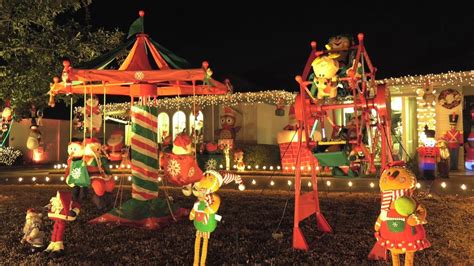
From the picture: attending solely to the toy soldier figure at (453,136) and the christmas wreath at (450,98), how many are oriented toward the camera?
2

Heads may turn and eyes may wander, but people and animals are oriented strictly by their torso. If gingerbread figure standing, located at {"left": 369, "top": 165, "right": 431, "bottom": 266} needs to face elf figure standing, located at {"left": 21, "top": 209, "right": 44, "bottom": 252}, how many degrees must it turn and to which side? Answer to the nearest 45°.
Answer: approximately 90° to its right

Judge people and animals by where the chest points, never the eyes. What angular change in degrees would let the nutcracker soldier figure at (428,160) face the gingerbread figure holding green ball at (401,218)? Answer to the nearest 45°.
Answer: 0° — it already faces it

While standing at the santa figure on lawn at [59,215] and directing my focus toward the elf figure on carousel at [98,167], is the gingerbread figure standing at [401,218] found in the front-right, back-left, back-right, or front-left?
back-right

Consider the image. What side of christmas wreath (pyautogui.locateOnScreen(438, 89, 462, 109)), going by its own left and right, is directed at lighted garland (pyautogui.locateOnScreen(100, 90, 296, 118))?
right

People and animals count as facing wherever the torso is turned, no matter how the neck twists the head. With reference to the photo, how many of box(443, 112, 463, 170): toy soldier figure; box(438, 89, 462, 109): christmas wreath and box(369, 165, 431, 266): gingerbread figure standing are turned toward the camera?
3

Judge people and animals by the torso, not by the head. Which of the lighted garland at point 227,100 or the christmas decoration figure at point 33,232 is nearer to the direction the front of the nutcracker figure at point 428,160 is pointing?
the christmas decoration figure

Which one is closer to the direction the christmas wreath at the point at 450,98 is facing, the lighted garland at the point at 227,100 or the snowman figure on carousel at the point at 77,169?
the snowman figure on carousel

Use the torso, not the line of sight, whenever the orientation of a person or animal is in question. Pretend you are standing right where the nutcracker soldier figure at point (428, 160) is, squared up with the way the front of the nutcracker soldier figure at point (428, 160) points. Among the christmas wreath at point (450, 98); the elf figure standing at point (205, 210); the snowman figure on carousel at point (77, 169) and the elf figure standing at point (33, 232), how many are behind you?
1

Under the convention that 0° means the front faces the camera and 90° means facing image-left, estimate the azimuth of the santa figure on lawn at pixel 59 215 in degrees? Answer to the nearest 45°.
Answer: approximately 45°

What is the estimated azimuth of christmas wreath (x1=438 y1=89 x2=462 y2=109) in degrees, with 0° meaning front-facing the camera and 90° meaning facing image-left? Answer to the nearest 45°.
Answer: approximately 0°

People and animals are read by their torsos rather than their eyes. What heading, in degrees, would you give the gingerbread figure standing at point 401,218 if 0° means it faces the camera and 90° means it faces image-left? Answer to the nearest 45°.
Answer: approximately 0°
